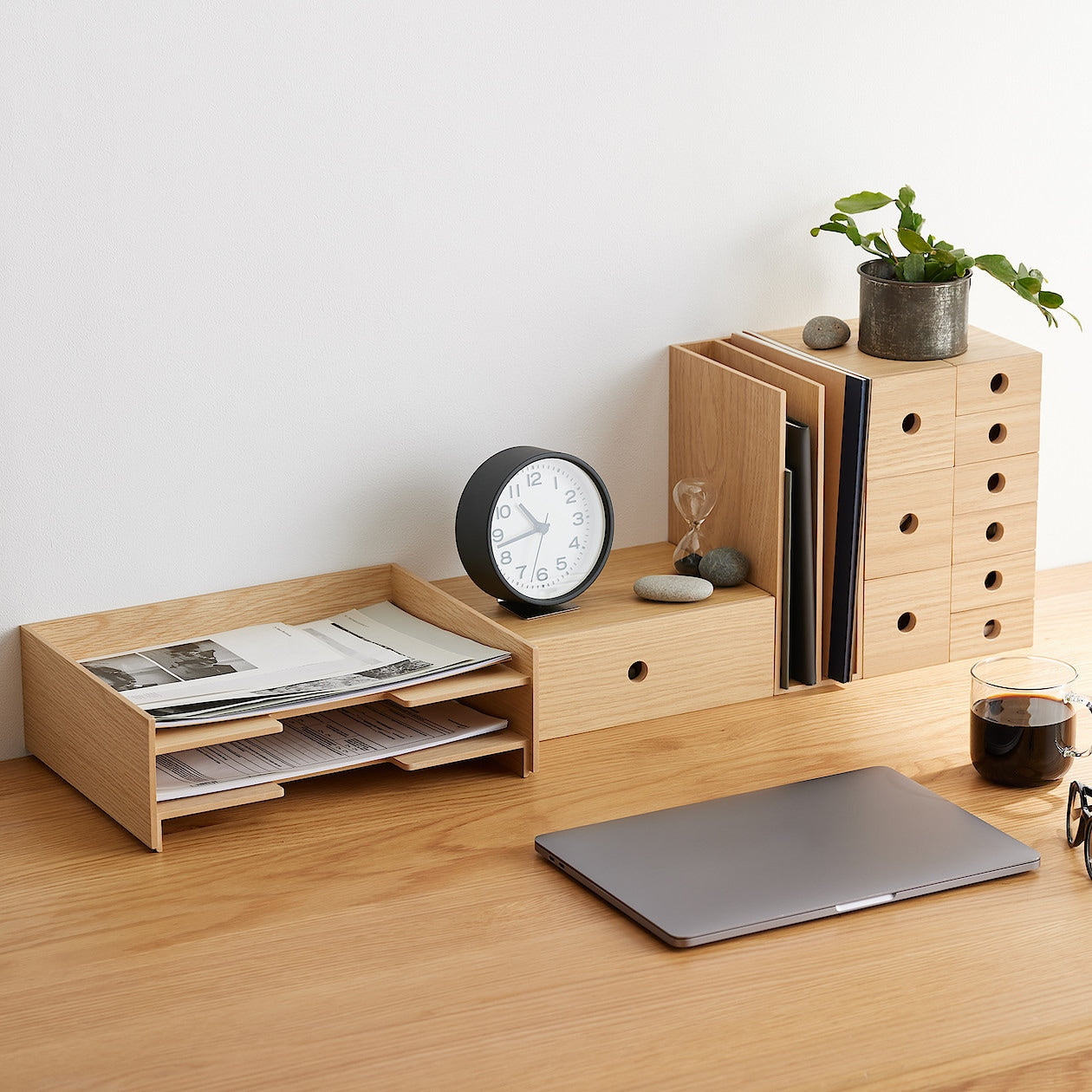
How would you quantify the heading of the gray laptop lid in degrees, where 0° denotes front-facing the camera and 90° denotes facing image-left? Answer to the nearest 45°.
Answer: approximately 315°

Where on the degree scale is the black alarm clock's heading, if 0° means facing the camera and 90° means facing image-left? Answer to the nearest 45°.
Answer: approximately 315°

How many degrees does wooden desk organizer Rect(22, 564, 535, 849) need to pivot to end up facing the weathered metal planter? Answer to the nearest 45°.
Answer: approximately 45° to its left
